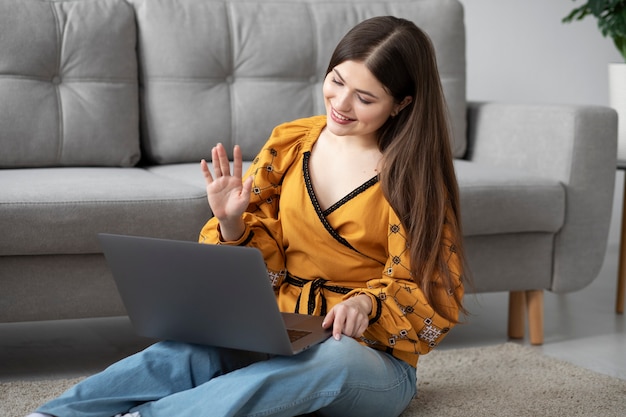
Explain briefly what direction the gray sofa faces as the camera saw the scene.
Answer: facing the viewer

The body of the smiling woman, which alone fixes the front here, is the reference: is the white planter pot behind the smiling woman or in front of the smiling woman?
behind

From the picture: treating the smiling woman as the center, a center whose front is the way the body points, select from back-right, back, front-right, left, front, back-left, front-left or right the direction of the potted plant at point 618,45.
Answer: back

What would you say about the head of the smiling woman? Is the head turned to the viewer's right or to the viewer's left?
to the viewer's left

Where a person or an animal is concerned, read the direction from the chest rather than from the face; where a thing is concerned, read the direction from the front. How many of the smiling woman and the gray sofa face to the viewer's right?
0

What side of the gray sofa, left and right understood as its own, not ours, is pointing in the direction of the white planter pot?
left

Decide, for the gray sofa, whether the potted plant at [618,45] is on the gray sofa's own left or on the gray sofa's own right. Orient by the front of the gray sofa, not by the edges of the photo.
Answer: on the gray sofa's own left

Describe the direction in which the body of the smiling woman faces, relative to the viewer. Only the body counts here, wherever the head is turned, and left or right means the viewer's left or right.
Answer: facing the viewer and to the left of the viewer

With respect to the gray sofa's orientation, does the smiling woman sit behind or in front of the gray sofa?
in front
